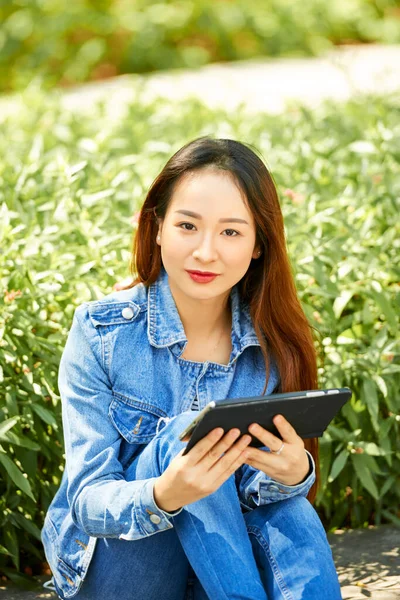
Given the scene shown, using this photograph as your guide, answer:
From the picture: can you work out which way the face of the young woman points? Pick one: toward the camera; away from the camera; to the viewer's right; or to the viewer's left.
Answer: toward the camera

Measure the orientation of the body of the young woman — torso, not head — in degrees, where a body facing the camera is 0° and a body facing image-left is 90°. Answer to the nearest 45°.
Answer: approximately 315°
